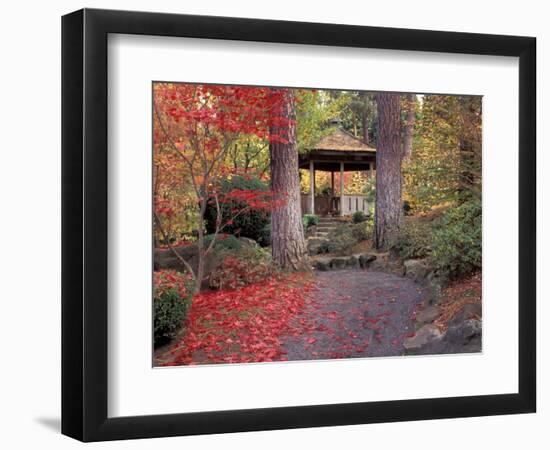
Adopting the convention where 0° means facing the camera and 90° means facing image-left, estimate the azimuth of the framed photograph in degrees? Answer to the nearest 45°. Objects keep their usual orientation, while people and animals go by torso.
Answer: approximately 315°
